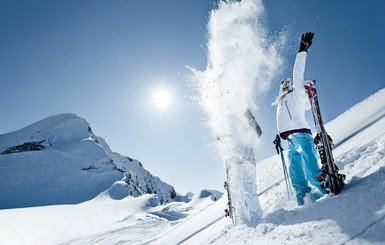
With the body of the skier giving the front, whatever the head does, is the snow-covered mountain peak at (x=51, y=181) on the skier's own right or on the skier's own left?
on the skier's own right

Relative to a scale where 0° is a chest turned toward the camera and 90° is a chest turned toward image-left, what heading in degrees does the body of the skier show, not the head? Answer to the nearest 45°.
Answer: approximately 45°
